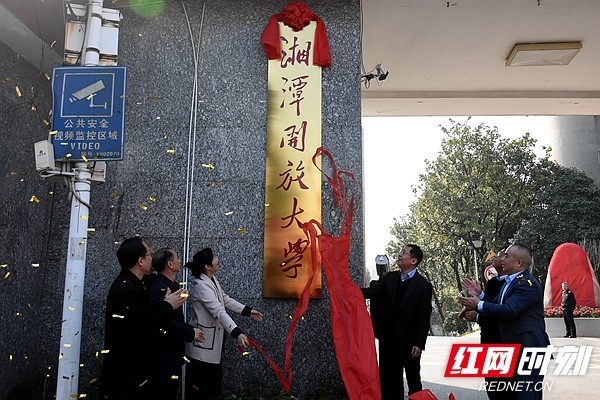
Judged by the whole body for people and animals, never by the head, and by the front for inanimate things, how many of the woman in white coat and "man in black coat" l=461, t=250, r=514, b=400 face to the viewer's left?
1

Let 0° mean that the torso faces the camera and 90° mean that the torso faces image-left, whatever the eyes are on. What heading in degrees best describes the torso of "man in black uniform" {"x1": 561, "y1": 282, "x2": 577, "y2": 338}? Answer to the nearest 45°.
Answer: approximately 90°

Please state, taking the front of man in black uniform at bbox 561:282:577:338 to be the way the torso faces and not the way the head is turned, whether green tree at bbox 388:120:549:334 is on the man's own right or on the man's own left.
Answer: on the man's own right

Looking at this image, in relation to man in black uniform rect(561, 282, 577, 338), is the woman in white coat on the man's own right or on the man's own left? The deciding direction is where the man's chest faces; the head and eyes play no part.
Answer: on the man's own left

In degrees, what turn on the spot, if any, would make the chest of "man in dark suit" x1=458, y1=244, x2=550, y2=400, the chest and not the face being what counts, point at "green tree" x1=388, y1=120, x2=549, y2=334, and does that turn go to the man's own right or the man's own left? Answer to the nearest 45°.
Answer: approximately 90° to the man's own right

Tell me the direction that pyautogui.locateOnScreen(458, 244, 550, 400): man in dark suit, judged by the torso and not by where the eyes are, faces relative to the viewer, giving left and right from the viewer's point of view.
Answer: facing to the left of the viewer

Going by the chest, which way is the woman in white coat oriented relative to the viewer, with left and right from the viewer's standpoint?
facing to the right of the viewer

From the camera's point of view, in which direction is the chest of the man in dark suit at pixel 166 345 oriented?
to the viewer's right

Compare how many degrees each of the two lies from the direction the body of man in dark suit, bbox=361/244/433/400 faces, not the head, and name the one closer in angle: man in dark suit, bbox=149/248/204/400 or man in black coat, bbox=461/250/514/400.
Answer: the man in dark suit

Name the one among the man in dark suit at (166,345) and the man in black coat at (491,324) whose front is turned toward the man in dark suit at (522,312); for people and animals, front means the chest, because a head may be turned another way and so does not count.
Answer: the man in dark suit at (166,345)

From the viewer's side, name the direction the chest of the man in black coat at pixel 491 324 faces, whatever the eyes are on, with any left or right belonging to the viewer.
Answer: facing to the left of the viewer

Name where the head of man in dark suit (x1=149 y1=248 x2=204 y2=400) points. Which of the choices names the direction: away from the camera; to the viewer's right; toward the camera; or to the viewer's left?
to the viewer's right

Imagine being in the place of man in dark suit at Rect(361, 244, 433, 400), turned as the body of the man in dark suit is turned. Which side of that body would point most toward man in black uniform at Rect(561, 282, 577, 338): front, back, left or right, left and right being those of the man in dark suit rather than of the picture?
back

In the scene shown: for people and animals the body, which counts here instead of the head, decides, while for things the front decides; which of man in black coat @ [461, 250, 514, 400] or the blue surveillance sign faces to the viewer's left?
the man in black coat

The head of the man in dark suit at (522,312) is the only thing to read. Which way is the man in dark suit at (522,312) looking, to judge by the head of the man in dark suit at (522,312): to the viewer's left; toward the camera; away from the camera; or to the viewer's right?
to the viewer's left

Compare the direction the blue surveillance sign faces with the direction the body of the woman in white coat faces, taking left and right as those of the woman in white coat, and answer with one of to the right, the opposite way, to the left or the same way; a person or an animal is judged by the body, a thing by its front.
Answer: to the right

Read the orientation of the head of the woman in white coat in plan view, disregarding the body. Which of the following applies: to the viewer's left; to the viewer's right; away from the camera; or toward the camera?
to the viewer's right
